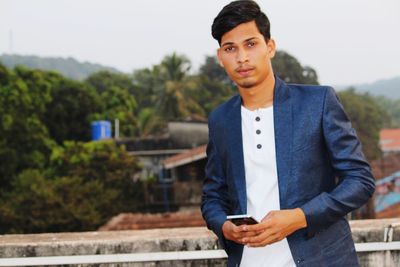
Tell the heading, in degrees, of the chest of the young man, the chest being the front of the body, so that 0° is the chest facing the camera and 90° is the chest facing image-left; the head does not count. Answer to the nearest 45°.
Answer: approximately 45°

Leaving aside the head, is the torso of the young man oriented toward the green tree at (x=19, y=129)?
no

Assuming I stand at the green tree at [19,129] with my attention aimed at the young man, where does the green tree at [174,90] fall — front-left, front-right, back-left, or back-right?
back-left

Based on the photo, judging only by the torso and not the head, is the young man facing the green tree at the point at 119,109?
no

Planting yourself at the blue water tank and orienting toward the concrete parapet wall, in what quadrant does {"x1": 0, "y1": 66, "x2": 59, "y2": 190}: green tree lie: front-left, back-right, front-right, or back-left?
front-right

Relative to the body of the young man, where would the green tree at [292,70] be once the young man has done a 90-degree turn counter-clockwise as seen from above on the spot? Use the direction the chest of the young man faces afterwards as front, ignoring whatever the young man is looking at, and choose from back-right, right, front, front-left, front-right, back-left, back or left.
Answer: back-left

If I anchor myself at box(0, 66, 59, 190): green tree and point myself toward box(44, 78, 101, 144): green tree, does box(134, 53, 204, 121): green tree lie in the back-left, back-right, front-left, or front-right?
front-right

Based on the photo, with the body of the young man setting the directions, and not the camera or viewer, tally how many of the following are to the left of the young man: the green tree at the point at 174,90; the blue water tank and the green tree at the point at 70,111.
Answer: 0
